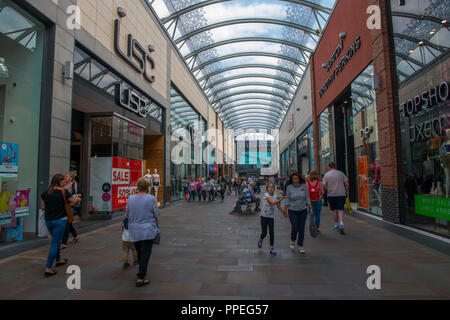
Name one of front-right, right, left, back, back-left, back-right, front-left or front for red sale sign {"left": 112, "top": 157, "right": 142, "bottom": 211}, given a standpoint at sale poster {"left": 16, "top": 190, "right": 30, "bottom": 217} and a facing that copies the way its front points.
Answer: left

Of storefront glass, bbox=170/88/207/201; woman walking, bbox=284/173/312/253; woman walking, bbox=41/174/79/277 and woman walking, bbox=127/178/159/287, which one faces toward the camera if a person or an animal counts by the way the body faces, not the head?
woman walking, bbox=284/173/312/253

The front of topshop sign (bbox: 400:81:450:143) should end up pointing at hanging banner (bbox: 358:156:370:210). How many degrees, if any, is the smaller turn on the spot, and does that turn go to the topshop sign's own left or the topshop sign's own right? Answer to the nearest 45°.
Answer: approximately 90° to the topshop sign's own right

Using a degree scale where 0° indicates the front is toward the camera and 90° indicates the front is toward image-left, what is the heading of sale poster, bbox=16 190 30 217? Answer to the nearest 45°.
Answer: approximately 315°

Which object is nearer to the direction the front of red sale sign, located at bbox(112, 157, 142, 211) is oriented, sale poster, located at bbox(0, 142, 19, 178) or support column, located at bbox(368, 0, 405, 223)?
the support column

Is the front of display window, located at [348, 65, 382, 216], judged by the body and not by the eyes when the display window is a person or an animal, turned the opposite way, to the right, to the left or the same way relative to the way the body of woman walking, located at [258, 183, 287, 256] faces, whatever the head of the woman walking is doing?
to the right

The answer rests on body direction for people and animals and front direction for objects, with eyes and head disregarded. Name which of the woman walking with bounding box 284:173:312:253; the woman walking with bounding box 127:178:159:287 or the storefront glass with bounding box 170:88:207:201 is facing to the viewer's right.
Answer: the storefront glass

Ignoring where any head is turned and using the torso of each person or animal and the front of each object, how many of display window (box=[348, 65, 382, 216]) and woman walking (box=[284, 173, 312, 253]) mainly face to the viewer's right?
0

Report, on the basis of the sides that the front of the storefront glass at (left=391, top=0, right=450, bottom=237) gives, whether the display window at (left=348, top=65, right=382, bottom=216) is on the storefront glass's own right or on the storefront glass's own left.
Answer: on the storefront glass's own right

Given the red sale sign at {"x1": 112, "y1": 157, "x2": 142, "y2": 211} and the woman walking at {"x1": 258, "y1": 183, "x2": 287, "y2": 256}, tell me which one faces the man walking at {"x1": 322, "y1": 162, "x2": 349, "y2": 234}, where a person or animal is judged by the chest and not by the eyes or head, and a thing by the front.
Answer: the red sale sign

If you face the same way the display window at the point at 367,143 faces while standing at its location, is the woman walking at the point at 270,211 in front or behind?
in front

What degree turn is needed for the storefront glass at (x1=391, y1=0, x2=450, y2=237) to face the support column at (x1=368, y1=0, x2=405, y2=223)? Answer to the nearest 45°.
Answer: approximately 90° to its right

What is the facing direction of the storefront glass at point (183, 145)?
to the viewer's right

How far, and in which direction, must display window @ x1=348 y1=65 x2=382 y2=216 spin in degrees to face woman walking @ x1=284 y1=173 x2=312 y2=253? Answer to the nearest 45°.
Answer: approximately 45° to its left

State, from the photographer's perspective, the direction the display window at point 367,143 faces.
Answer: facing the viewer and to the left of the viewer
